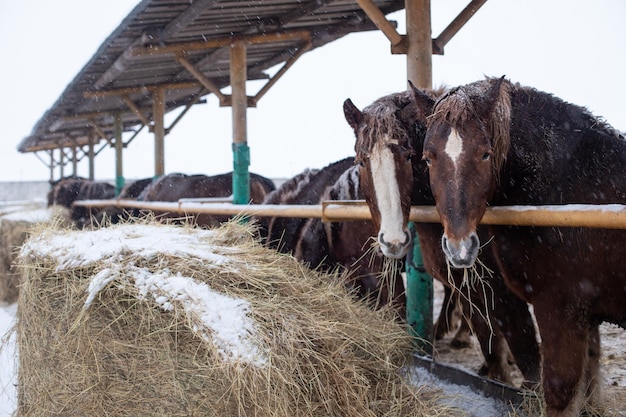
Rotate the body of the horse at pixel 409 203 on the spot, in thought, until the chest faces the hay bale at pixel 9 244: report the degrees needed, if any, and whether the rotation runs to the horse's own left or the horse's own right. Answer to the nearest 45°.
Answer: approximately 90° to the horse's own right

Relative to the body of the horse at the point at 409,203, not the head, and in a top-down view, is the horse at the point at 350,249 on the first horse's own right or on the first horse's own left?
on the first horse's own right

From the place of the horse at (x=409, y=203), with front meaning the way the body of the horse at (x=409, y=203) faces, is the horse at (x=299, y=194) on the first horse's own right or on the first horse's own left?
on the first horse's own right

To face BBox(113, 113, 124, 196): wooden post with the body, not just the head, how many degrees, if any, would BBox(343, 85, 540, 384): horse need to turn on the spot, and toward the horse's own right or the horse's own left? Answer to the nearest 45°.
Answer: approximately 90° to the horse's own right

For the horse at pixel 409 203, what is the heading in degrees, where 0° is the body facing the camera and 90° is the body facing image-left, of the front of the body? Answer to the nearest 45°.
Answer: approximately 45°

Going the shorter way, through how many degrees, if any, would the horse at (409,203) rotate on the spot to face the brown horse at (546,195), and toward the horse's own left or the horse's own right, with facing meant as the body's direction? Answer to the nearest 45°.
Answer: approximately 90° to the horse's own left

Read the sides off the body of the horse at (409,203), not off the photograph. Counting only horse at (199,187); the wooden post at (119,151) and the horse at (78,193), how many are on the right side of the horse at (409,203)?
3
